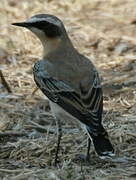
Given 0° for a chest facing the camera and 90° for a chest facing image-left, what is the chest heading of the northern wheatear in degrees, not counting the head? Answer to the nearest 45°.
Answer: approximately 135°

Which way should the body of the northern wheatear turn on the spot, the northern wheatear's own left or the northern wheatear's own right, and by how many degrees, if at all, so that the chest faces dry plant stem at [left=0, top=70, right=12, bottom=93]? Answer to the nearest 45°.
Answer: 0° — it already faces it
